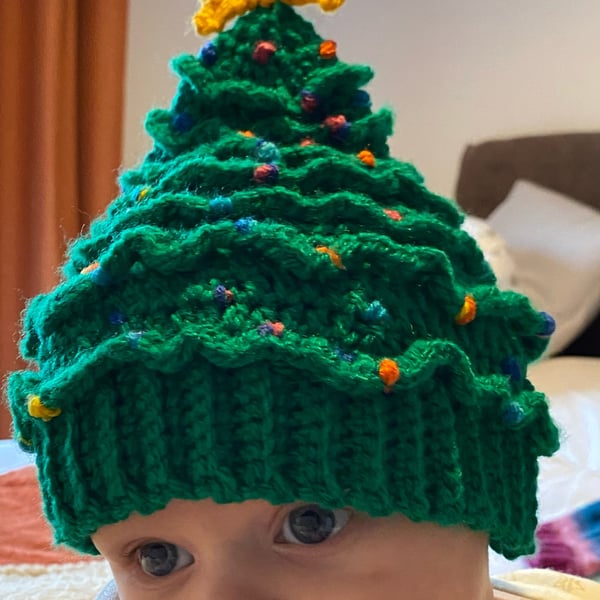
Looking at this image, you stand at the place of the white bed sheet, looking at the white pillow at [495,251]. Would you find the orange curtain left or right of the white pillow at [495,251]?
left

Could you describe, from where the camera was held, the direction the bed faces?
facing the viewer and to the left of the viewer
